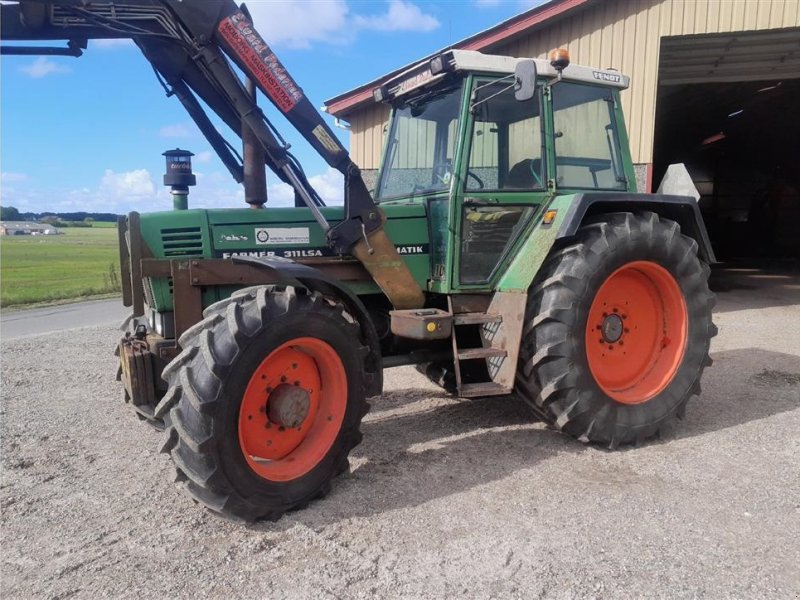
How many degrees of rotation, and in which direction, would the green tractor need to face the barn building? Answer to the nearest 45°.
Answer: approximately 180°

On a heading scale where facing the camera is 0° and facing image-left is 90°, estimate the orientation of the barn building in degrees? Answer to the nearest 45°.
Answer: approximately 0°

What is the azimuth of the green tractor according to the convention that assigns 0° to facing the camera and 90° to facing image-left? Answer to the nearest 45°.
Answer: approximately 45°

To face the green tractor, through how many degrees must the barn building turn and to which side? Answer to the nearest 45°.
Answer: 0° — it already faces it
